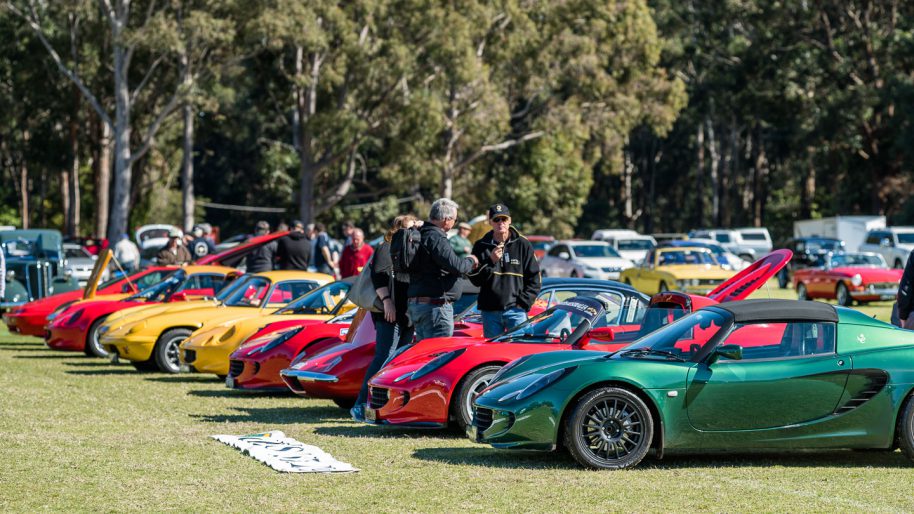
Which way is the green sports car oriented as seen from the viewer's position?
to the viewer's left

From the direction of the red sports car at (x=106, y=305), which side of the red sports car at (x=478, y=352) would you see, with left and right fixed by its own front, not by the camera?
right

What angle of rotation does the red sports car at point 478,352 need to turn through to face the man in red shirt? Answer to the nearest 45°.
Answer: approximately 135° to its right

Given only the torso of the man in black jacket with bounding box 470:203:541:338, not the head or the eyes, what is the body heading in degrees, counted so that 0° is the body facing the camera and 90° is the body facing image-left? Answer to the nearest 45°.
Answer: approximately 0°

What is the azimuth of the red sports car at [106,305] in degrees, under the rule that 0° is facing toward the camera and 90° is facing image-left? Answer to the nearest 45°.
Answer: approximately 45°

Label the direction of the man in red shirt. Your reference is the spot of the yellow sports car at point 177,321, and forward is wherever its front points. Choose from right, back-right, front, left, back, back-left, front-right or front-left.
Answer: back

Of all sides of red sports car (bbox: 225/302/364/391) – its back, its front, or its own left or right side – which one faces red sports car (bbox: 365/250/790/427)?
left

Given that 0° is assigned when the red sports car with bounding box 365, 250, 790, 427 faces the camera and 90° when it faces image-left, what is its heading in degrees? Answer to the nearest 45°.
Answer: approximately 45°

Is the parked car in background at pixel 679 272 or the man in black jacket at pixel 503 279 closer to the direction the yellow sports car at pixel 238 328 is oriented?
the man in black jacket

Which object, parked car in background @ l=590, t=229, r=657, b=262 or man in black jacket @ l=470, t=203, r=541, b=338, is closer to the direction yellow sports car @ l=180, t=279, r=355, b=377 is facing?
the man in black jacket

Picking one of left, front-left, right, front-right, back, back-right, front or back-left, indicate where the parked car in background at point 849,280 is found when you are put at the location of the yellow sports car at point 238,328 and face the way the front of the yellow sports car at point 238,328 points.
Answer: back
